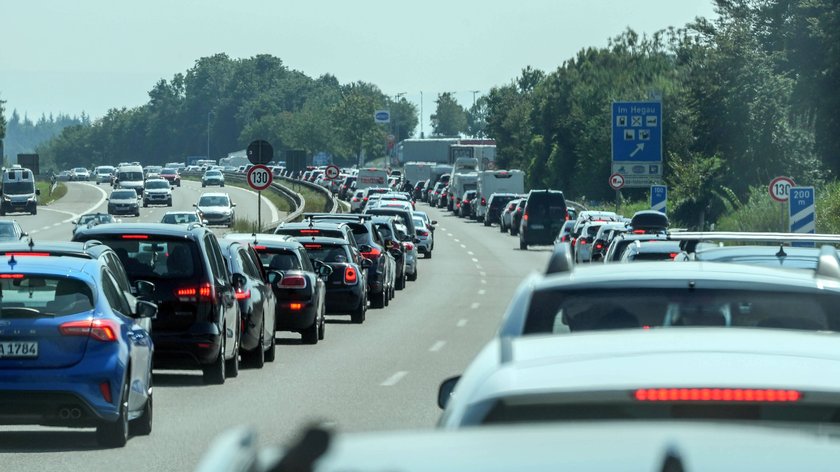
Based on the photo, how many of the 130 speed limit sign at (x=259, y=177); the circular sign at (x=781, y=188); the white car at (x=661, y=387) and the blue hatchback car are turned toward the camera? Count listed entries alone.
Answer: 2

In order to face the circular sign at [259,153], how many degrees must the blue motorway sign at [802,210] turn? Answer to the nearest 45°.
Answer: approximately 90° to its right

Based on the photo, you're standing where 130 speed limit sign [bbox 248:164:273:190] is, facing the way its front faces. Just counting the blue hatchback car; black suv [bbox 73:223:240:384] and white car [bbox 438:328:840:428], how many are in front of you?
3

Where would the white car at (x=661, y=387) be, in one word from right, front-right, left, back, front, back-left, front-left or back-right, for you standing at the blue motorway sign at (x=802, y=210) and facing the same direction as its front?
front

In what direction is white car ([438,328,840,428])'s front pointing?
away from the camera

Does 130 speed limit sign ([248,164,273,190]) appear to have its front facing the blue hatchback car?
yes

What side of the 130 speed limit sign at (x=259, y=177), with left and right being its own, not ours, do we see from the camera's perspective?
front

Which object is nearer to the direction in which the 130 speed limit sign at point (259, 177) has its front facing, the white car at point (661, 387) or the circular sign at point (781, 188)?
the white car

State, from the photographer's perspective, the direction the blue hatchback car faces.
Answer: facing away from the viewer

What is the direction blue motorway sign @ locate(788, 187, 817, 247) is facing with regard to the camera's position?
facing the viewer

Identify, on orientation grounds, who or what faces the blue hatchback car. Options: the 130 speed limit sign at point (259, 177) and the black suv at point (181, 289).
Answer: the 130 speed limit sign

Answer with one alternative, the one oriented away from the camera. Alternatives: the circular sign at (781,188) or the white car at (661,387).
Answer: the white car

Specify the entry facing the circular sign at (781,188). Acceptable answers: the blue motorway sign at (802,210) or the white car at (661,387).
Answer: the white car

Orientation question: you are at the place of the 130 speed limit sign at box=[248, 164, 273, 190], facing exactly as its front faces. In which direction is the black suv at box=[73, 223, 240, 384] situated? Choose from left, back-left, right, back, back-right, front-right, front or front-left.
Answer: front

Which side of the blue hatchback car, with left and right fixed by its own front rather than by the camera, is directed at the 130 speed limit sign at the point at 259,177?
front

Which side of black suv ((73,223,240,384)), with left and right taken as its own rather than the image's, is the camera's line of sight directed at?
back

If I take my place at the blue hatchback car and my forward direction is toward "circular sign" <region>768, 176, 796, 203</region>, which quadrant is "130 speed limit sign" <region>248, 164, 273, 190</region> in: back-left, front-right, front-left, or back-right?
front-left
